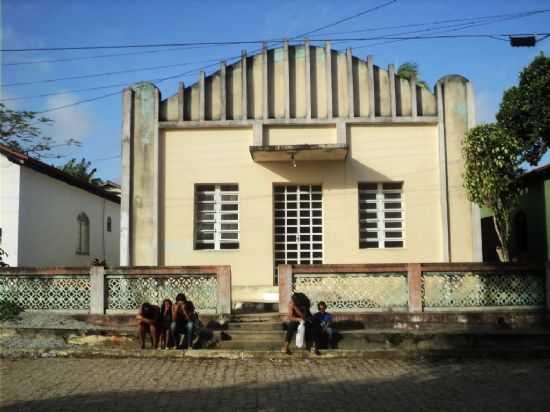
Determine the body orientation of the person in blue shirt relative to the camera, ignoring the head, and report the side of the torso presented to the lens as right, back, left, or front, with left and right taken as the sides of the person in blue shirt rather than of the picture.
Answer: front

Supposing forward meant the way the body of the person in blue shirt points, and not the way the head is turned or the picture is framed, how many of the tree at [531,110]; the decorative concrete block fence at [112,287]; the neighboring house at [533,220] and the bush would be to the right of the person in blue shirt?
2

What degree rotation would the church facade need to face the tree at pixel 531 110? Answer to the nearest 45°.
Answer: approximately 135° to its left

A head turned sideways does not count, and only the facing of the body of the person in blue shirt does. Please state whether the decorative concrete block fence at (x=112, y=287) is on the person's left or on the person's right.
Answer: on the person's right

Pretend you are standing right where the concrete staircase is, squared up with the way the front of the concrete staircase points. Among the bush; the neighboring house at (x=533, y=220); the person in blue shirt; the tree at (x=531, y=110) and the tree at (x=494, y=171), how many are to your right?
1

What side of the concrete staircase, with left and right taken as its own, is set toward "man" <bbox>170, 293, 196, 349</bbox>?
right

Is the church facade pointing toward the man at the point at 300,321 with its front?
yes

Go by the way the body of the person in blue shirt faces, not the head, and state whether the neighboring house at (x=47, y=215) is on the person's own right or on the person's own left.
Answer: on the person's own right

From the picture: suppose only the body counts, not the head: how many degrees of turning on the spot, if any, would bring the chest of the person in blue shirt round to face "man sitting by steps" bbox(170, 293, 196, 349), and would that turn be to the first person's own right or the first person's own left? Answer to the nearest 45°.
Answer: approximately 90° to the first person's own right
